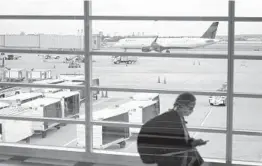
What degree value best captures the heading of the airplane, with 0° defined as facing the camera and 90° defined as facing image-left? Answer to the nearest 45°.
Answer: approximately 90°

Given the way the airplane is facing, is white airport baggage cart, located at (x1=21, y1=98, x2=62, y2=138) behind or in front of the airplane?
in front

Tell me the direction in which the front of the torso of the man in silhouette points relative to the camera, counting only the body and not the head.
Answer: to the viewer's right

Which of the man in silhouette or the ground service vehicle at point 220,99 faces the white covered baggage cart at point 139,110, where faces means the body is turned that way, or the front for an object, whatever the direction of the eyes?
the ground service vehicle

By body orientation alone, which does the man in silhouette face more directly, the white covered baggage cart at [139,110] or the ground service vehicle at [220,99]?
the ground service vehicle

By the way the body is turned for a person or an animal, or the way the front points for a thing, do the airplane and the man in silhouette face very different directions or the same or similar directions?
very different directions
